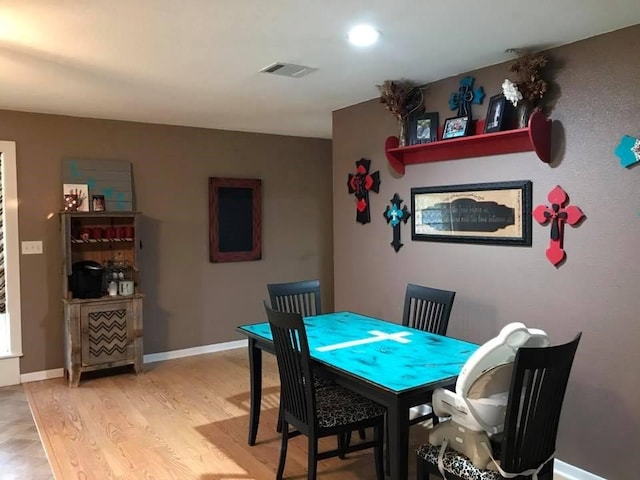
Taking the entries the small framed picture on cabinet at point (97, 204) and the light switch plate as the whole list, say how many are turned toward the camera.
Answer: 2

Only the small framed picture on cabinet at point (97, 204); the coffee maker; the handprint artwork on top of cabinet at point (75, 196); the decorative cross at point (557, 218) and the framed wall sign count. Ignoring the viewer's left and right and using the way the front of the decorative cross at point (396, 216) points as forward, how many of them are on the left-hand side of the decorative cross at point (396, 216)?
2

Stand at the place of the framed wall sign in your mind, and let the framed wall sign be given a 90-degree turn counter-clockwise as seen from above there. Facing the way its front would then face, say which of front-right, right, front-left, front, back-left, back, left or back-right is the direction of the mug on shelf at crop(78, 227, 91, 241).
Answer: back-right

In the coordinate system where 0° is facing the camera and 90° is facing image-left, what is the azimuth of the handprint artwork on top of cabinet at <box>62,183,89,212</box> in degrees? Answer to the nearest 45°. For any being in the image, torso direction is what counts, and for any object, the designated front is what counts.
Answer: approximately 0°

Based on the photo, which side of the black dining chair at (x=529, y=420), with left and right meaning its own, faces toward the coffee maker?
front

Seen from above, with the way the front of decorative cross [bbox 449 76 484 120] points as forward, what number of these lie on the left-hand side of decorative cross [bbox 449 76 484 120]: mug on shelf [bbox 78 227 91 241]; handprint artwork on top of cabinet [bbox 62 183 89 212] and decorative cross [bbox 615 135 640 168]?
1

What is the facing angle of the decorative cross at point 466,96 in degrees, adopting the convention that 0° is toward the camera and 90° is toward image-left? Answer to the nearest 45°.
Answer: approximately 45°

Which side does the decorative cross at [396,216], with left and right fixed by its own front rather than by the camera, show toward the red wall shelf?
left

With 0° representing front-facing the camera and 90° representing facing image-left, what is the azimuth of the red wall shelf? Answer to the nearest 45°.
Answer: approximately 45°

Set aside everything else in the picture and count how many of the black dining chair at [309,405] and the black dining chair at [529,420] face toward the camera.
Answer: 0

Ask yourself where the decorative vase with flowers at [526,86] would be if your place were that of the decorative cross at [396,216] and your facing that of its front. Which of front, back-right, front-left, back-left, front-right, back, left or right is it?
left

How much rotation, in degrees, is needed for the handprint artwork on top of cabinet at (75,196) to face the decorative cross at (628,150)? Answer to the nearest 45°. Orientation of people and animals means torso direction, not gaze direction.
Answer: approximately 45° to its left

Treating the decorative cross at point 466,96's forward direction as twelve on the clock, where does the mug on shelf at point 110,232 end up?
The mug on shelf is roughly at 2 o'clock from the decorative cross.

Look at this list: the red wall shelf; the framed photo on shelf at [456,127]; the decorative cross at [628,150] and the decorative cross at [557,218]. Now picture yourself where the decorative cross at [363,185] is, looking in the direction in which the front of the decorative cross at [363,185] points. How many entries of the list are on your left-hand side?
4

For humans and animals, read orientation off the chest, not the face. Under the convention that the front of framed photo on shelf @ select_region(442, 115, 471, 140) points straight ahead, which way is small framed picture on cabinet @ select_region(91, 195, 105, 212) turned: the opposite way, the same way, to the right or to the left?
to the left
